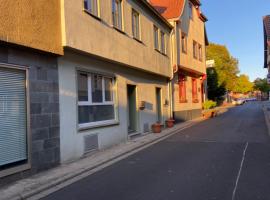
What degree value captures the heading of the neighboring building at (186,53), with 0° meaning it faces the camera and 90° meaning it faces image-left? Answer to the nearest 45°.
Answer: approximately 315°

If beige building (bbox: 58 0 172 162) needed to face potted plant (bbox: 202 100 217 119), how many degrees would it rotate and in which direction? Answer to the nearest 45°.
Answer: approximately 90° to its left

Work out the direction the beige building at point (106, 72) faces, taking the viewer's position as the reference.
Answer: facing the viewer and to the right of the viewer

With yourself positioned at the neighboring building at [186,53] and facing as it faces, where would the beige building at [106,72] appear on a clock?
The beige building is roughly at 2 o'clock from the neighboring building.

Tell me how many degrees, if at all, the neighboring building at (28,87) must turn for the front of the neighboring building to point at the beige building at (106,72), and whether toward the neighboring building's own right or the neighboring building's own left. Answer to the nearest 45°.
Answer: approximately 90° to the neighboring building's own left

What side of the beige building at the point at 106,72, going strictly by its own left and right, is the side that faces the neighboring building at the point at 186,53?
left

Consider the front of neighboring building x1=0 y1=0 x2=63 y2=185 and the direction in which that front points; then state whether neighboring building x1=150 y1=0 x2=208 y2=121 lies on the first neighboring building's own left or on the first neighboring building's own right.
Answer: on the first neighboring building's own left

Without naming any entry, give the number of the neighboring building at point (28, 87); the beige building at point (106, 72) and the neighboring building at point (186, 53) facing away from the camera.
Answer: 0

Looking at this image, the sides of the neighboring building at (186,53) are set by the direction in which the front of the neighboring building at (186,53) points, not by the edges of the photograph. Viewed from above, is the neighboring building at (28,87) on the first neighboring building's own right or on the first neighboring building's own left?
on the first neighboring building's own right

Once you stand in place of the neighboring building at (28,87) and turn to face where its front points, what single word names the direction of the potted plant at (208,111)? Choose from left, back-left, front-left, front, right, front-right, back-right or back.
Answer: left
